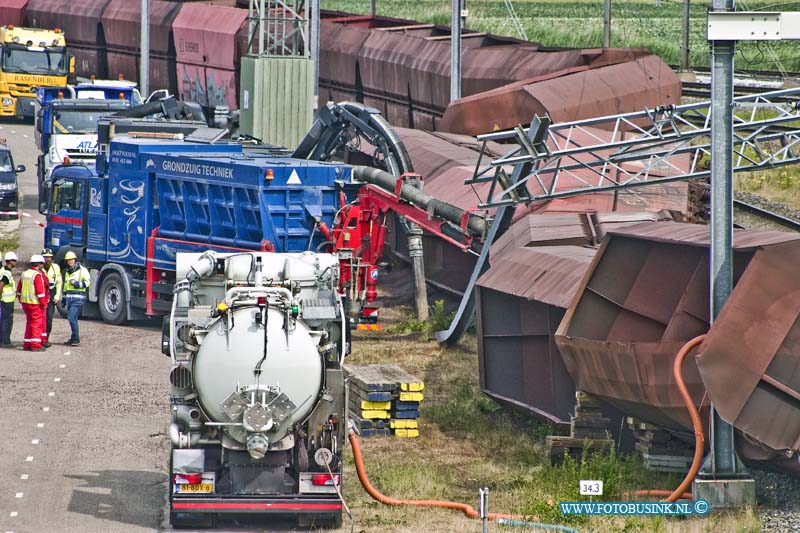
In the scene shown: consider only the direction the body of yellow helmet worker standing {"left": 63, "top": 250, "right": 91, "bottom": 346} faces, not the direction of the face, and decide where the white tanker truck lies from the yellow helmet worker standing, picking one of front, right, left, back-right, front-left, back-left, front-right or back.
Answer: front-left

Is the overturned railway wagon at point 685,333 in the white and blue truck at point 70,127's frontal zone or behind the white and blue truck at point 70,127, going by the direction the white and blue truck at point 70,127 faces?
frontal zone

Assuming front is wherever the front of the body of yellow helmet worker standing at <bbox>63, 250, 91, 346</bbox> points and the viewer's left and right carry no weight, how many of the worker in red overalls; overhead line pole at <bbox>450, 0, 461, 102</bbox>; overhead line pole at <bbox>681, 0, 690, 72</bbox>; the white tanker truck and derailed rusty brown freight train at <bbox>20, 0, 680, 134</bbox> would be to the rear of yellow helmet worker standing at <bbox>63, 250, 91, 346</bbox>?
3

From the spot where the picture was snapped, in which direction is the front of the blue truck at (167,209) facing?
facing away from the viewer and to the left of the viewer

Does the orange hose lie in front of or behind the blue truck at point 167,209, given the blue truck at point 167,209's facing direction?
behind

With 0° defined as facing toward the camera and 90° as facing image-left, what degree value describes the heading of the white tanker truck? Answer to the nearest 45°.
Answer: approximately 180°

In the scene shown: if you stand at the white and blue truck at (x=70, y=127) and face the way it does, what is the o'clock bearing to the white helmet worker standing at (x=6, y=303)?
The white helmet worker standing is roughly at 12 o'clock from the white and blue truck.

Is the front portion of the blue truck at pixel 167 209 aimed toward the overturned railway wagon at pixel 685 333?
no

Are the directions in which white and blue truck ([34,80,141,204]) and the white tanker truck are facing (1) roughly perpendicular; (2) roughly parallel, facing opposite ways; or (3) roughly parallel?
roughly parallel, facing opposite ways

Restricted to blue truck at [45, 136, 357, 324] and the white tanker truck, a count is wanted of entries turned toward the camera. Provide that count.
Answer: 0

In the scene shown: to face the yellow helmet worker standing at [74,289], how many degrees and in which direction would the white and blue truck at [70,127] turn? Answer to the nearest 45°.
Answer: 0° — it already faces them

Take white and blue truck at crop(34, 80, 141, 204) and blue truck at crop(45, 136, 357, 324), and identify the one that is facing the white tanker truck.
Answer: white and blue truck at crop(34, 80, 141, 204)

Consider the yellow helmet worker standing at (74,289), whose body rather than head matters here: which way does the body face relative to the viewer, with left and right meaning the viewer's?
facing the viewer and to the left of the viewer

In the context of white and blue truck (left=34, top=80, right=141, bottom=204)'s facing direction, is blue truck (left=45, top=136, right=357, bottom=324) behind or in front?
in front

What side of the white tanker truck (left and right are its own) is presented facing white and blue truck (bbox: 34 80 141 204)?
front

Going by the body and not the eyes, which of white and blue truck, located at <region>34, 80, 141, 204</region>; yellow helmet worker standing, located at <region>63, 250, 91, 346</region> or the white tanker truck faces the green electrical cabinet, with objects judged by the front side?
the white tanker truck

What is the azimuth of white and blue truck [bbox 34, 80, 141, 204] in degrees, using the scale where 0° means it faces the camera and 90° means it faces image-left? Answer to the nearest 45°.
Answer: approximately 0°

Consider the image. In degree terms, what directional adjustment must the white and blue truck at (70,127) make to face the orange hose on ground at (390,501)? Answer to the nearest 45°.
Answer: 0° — it already faces it

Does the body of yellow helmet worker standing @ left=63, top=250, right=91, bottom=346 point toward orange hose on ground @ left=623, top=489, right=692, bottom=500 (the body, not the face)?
no
